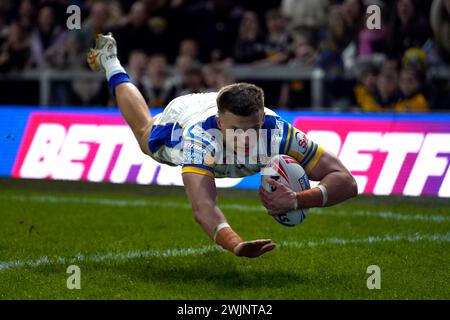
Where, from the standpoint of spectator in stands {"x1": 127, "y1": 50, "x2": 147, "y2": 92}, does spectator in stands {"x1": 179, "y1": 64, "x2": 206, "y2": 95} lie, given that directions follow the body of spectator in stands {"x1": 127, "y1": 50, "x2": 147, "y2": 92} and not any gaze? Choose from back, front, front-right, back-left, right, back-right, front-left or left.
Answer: front-left

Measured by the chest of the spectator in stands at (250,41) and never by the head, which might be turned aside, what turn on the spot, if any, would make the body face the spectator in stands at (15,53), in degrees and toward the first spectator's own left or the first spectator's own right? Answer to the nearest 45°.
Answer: approximately 90° to the first spectator's own right

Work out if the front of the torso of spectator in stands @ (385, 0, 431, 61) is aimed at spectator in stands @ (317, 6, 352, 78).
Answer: no

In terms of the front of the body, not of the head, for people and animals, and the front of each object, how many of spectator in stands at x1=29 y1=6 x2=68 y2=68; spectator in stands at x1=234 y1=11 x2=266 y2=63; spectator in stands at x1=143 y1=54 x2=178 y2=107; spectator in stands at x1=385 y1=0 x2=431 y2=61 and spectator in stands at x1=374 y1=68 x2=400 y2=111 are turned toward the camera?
5

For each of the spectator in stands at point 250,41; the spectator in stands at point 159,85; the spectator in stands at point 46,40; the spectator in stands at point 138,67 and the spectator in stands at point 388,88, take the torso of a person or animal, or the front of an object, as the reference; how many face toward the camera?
5

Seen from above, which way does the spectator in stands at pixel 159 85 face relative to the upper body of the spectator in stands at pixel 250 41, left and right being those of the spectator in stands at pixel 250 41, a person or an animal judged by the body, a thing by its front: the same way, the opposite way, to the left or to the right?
the same way

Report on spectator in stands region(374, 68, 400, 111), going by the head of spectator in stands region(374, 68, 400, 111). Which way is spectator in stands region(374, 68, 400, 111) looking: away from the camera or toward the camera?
toward the camera

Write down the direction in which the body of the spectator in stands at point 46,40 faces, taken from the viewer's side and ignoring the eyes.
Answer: toward the camera

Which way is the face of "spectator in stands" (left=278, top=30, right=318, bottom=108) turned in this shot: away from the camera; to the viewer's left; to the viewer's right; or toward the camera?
toward the camera

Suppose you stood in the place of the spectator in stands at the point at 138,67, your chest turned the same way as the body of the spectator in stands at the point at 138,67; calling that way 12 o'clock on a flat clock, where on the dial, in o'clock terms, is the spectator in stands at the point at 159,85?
the spectator in stands at the point at 159,85 is roughly at 11 o'clock from the spectator in stands at the point at 138,67.

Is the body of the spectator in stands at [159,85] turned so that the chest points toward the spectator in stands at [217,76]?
no

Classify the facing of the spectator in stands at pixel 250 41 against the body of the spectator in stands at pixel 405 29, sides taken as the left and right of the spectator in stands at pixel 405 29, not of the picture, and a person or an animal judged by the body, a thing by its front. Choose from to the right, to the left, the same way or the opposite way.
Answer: the same way

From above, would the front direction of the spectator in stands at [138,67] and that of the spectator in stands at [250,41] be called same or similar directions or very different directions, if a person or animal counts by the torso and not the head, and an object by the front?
same or similar directions

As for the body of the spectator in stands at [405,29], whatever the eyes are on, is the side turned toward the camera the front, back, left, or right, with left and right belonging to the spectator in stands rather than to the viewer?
front

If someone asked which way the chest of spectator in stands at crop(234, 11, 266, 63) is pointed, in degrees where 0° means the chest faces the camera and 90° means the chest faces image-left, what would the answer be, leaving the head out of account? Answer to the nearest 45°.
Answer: approximately 0°

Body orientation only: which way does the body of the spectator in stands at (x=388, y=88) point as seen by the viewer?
toward the camera

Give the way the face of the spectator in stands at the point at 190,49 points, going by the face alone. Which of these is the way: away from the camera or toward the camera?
toward the camera
